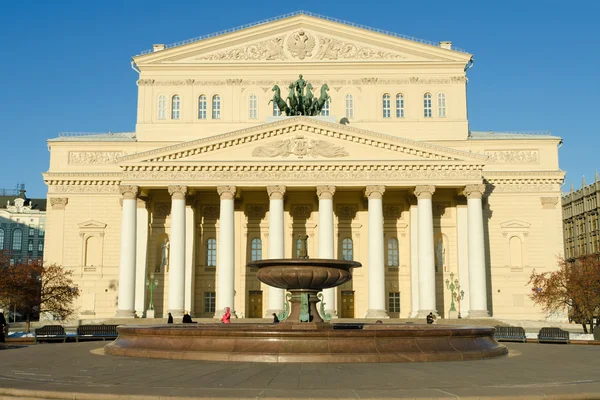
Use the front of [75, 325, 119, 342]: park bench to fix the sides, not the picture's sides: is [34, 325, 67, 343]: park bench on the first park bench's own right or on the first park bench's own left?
on the first park bench's own right

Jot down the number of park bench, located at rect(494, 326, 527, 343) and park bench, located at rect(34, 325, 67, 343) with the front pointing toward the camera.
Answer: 2

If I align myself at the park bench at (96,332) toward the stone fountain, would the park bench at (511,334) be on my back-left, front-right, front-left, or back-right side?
front-left

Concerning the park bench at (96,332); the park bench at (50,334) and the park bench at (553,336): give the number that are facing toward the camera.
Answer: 3

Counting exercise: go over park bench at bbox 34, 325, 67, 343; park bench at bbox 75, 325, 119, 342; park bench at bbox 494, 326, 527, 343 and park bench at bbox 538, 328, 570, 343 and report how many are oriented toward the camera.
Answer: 4

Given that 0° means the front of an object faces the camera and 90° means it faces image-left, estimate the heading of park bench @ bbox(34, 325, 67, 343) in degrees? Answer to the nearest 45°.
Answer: approximately 0°

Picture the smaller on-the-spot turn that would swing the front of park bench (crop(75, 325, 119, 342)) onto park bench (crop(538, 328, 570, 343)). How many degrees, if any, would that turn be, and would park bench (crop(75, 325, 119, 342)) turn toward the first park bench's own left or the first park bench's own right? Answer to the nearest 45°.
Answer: approximately 90° to the first park bench's own left

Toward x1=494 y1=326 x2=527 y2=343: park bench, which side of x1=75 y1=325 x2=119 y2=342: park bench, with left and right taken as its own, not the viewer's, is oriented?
left

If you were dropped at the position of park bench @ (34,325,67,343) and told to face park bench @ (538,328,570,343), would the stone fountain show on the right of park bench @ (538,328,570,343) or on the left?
right

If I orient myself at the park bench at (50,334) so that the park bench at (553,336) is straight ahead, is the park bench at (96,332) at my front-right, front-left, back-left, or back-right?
front-left

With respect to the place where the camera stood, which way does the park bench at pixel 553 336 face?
facing the viewer

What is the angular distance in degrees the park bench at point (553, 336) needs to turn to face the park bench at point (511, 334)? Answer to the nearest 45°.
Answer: approximately 135° to its right

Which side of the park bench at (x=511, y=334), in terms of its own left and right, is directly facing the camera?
front

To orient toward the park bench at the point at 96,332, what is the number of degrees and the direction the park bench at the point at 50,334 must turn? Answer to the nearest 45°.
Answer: approximately 90° to its left

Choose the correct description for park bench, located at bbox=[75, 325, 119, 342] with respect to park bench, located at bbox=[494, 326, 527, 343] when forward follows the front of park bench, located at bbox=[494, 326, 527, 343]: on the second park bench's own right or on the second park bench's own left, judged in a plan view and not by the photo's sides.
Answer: on the second park bench's own right
